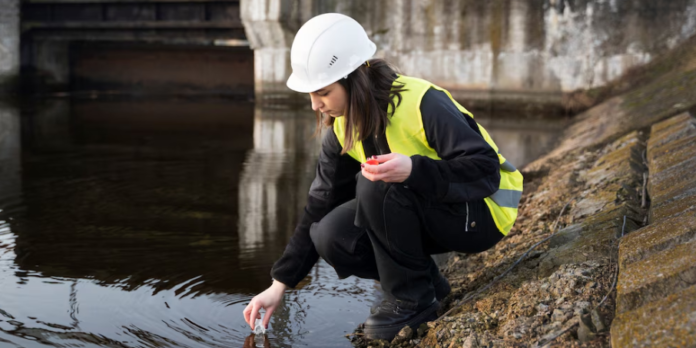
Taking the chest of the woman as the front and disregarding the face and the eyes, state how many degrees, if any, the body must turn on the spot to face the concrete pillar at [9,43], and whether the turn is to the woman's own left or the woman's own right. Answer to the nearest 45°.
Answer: approximately 90° to the woman's own right

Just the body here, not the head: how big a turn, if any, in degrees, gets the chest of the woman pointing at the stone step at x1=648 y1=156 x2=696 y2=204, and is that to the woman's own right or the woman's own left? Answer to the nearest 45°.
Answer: approximately 180°

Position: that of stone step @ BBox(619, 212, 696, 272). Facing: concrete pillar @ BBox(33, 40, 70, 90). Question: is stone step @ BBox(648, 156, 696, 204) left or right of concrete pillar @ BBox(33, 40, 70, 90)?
right

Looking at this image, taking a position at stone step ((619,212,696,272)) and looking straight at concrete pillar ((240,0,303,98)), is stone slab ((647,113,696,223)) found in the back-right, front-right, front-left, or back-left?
front-right

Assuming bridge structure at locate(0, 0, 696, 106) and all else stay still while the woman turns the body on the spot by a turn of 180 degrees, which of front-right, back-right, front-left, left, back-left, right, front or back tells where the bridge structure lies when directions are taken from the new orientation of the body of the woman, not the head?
front-left

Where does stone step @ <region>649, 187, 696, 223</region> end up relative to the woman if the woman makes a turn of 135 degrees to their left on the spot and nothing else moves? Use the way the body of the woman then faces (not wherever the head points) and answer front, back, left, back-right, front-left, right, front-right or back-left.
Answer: front

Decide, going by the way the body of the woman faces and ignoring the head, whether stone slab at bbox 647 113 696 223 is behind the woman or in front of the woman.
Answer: behind

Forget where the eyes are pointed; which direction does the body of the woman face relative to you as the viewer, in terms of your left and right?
facing the viewer and to the left of the viewer

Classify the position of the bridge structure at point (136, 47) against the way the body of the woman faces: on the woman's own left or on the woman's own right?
on the woman's own right
